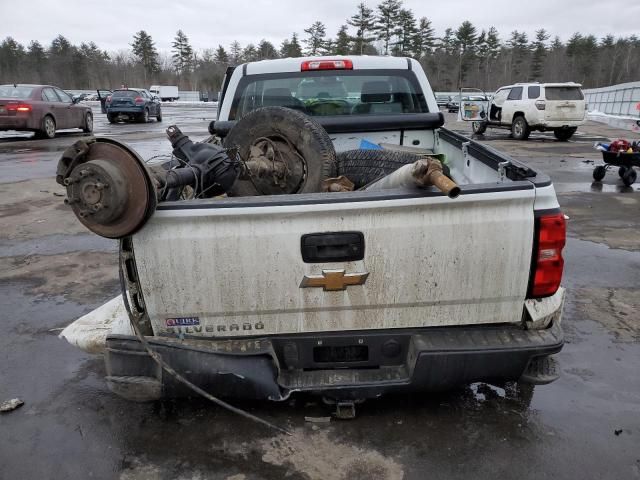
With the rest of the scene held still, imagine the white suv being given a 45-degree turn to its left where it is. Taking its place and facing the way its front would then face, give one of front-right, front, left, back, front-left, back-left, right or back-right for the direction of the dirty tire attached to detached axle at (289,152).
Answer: left

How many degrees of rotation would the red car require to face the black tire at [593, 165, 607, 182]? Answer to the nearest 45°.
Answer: approximately 90° to its right

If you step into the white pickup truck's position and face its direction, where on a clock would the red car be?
The red car is roughly at 11 o'clock from the white pickup truck.

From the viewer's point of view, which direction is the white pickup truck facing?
away from the camera

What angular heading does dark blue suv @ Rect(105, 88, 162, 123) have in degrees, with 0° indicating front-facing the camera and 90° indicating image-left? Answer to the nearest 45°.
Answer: approximately 225°

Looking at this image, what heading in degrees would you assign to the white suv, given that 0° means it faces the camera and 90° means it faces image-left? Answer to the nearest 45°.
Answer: approximately 135°

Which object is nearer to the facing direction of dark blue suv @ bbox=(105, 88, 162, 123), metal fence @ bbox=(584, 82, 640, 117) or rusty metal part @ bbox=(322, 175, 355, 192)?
the metal fence

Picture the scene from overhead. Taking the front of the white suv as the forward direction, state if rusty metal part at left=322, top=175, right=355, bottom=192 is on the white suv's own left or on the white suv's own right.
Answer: on the white suv's own left

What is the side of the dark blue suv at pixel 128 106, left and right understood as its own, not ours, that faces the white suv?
right

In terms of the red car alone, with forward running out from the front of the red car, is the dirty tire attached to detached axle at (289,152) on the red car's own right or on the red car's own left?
on the red car's own right

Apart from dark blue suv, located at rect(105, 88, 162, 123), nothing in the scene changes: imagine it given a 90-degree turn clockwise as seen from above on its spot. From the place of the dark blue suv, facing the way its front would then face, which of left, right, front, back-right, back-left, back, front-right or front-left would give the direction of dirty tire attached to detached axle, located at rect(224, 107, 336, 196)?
front-right
